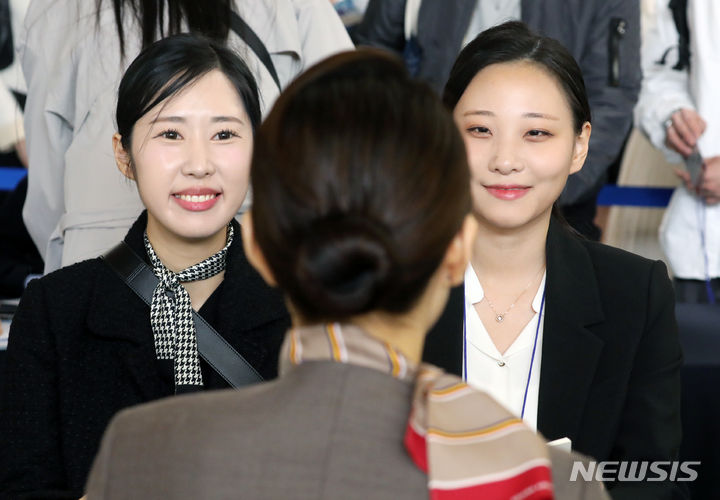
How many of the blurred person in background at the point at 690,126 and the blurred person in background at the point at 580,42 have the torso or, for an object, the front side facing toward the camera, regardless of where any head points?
2

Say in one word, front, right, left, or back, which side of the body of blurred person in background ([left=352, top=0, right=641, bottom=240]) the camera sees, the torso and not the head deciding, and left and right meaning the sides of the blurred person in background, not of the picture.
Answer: front

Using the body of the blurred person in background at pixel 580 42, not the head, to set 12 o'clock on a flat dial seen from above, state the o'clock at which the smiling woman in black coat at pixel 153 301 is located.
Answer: The smiling woman in black coat is roughly at 1 o'clock from the blurred person in background.

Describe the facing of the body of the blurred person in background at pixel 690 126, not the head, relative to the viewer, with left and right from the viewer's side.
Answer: facing the viewer

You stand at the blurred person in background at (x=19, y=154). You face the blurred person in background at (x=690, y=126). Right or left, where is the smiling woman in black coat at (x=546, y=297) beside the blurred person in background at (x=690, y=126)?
right

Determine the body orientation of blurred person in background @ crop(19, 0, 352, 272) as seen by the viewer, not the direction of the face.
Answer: away from the camera

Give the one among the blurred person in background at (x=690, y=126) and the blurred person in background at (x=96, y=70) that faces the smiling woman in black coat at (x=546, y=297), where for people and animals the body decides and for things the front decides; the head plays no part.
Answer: the blurred person in background at (x=690, y=126)

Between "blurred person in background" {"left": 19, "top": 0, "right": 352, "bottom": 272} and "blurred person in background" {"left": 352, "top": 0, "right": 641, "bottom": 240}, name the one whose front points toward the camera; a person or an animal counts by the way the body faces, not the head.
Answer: "blurred person in background" {"left": 352, "top": 0, "right": 641, "bottom": 240}
